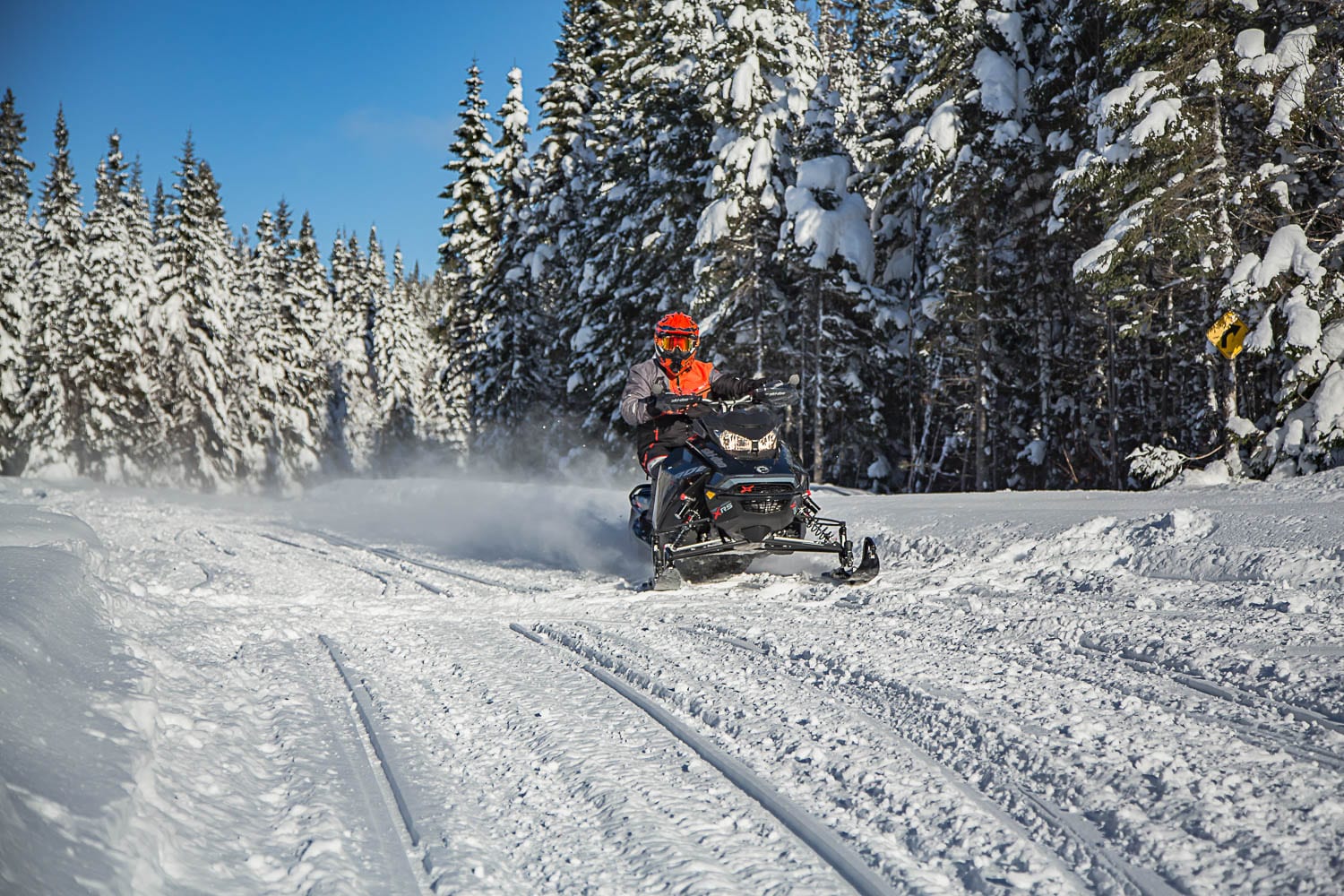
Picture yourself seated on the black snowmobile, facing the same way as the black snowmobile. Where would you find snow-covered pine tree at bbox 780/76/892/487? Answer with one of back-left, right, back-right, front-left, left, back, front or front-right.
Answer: back-left

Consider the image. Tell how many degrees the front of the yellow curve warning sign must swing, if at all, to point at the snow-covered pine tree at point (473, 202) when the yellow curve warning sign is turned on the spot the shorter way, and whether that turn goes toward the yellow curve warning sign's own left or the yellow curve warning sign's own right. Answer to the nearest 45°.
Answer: approximately 135° to the yellow curve warning sign's own right

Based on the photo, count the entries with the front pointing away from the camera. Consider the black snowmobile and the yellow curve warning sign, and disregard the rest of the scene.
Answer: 0

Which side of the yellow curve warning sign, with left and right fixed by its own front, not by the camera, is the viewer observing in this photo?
front

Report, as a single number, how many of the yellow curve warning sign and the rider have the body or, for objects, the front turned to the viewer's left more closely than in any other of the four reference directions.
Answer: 0

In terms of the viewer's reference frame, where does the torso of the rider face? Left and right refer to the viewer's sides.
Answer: facing the viewer and to the right of the viewer

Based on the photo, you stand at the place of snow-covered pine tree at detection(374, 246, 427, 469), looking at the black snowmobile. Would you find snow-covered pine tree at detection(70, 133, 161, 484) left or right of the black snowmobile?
right

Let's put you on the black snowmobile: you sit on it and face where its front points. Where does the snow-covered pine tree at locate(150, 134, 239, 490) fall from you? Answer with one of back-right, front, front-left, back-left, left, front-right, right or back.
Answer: back

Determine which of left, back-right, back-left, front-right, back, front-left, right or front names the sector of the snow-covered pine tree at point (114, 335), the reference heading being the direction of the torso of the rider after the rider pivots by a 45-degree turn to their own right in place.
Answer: back-right

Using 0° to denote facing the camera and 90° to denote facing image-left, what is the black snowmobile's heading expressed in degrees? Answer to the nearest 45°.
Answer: approximately 315°

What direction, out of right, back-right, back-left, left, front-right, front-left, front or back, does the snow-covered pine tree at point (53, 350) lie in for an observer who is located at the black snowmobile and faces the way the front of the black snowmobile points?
back

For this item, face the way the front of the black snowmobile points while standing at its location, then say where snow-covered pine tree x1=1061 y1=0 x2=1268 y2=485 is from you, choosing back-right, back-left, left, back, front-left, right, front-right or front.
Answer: left

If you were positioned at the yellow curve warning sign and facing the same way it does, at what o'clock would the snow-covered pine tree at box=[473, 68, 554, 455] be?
The snow-covered pine tree is roughly at 4 o'clock from the yellow curve warning sign.
